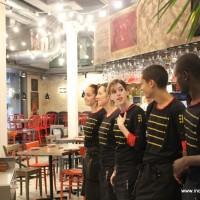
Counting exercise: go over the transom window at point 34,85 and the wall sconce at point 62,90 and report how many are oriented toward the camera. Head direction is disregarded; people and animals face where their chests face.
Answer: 2

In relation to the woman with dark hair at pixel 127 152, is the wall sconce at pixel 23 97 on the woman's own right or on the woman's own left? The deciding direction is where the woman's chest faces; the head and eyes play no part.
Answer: on the woman's own right

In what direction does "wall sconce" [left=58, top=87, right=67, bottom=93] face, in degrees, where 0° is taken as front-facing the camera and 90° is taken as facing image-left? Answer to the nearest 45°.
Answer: approximately 0°

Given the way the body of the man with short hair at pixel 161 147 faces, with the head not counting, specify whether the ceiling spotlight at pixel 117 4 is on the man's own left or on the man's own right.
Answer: on the man's own right

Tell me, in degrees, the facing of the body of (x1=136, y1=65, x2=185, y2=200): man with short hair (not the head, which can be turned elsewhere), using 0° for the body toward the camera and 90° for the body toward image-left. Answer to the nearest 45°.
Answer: approximately 45°
